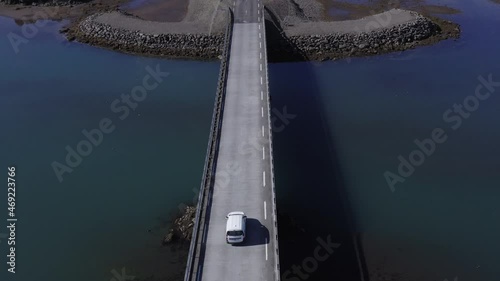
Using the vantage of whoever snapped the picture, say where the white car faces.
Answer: facing away from the viewer
